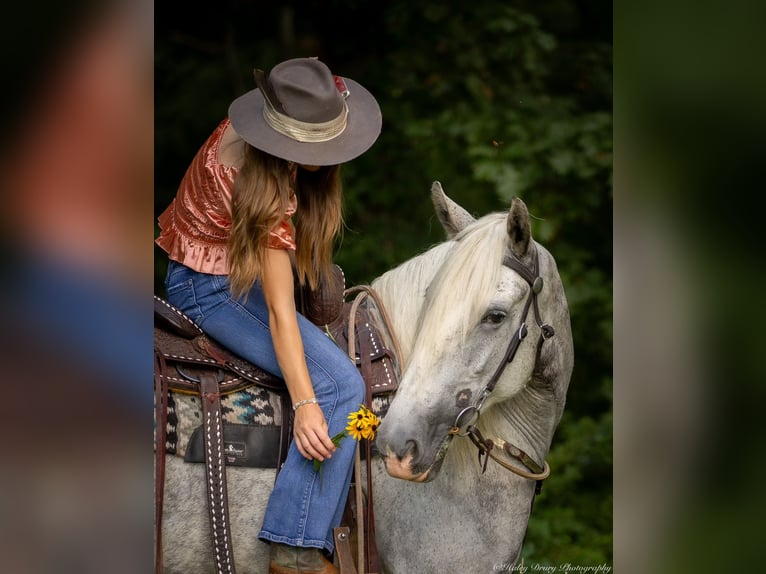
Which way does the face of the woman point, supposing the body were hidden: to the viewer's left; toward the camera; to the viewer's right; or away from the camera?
to the viewer's right

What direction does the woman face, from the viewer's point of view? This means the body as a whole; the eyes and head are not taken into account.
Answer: to the viewer's right
